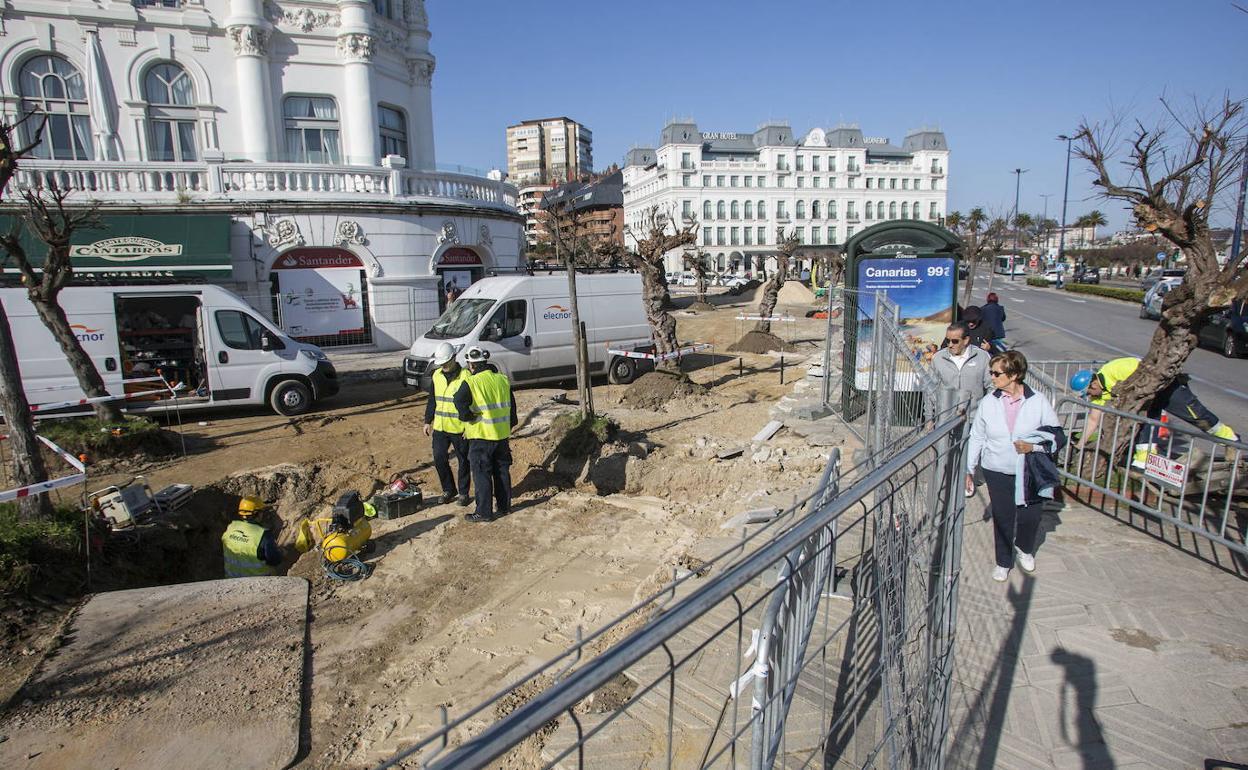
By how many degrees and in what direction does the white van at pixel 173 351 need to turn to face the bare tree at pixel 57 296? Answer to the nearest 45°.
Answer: approximately 135° to its right

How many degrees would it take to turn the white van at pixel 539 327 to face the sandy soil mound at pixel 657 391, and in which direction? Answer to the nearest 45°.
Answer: approximately 90° to its left

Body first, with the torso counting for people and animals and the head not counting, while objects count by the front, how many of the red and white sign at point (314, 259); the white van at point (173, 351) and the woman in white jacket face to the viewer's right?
1

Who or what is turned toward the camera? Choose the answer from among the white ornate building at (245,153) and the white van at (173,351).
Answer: the white ornate building

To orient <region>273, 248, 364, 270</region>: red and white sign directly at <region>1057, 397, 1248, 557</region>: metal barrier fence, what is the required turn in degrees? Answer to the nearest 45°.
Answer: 0° — it already faces it

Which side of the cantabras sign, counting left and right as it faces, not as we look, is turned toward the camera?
front

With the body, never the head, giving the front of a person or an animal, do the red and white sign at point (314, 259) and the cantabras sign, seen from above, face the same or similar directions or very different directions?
same or similar directions

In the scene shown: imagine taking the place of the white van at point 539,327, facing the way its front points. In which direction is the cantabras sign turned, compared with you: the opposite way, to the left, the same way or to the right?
to the left

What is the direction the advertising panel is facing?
toward the camera

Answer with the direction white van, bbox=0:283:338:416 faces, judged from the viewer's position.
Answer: facing to the right of the viewer

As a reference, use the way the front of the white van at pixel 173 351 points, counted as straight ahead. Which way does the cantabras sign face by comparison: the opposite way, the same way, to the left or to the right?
to the right

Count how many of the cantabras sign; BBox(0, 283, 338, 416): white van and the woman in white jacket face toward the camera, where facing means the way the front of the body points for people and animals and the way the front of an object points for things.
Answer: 2

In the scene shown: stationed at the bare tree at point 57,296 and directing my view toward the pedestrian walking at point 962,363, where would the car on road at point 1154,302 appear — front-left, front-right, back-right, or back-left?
front-left

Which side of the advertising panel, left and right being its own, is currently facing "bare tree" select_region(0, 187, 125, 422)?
right

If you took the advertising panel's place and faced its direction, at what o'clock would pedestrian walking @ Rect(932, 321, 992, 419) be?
The pedestrian walking is roughly at 12 o'clock from the advertising panel.

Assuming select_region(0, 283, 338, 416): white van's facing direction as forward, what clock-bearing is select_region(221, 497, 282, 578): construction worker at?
The construction worker is roughly at 3 o'clock from the white van.

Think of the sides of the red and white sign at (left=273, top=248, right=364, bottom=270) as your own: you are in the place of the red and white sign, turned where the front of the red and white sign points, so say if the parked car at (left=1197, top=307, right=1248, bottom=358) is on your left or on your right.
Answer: on your left

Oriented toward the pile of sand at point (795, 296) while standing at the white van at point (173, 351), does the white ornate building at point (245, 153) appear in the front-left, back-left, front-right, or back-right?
front-left

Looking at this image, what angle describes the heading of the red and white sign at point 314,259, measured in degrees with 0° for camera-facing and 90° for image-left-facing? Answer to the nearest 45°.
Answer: approximately 0°

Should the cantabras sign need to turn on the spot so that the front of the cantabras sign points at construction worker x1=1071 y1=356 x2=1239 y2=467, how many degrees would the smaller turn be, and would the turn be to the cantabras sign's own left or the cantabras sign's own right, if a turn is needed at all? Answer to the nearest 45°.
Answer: approximately 45° to the cantabras sign's own left

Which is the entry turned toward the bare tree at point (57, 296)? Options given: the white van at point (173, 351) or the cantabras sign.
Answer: the cantabras sign

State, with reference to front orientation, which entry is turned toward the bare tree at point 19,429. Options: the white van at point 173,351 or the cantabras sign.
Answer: the cantabras sign
